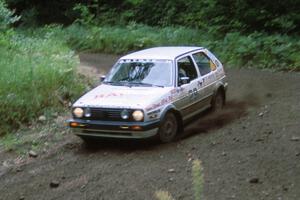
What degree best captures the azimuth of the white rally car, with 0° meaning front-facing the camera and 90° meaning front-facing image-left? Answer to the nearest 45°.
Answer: approximately 45°
